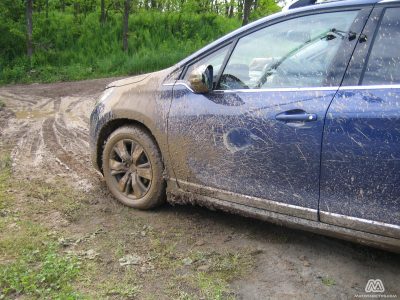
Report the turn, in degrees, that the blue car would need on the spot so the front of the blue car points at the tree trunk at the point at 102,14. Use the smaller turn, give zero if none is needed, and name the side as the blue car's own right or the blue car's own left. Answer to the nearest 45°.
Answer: approximately 45° to the blue car's own right

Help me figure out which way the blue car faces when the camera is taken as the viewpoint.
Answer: facing away from the viewer and to the left of the viewer

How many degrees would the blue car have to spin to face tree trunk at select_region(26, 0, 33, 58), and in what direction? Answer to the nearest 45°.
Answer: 0° — it already faces it

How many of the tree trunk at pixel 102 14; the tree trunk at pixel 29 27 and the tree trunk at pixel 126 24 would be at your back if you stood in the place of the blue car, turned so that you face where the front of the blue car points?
0

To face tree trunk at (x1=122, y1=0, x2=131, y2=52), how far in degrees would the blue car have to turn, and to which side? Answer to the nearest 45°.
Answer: approximately 45° to its right

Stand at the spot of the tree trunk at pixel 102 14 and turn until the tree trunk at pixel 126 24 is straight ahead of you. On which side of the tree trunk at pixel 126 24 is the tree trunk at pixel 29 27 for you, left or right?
right
